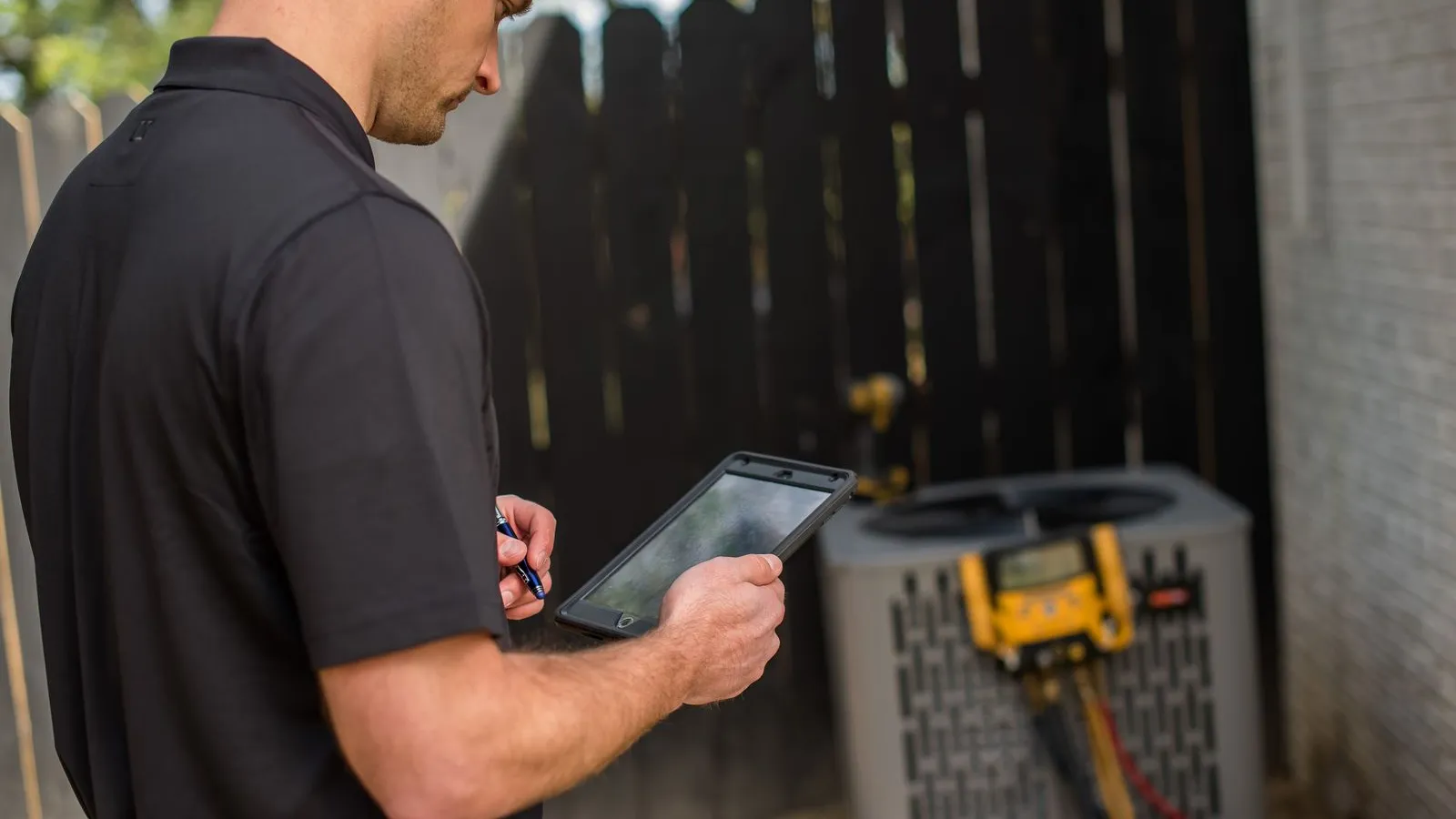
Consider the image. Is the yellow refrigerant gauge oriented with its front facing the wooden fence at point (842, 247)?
no

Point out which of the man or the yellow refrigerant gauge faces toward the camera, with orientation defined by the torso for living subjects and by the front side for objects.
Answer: the yellow refrigerant gauge

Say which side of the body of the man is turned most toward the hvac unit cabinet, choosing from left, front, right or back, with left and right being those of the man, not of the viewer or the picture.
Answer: front

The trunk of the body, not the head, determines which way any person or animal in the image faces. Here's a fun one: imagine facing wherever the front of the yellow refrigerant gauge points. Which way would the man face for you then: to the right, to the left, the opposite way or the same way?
the opposite way

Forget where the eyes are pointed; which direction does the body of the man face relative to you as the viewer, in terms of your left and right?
facing away from the viewer and to the right of the viewer

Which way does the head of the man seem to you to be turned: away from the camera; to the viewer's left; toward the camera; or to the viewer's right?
to the viewer's right

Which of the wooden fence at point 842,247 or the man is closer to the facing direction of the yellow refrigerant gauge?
the man

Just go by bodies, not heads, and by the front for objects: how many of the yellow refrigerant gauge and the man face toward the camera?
1

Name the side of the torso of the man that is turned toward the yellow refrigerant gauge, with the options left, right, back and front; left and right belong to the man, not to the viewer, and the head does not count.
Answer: front

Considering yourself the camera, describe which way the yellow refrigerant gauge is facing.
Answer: facing the viewer
